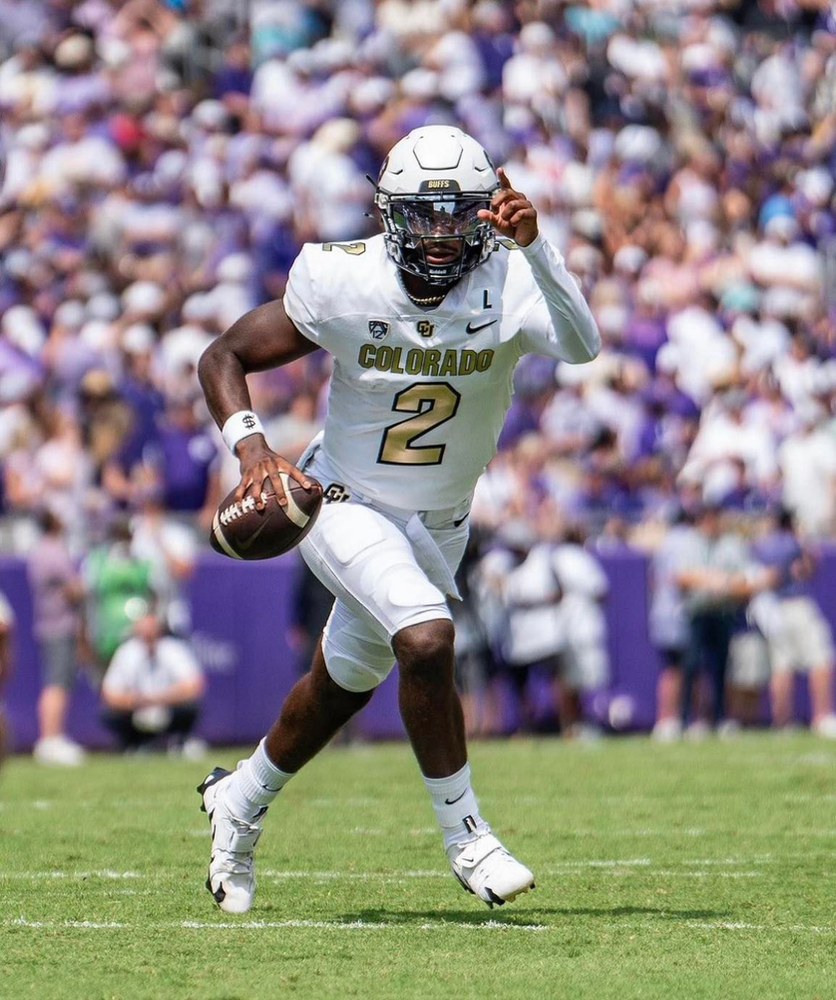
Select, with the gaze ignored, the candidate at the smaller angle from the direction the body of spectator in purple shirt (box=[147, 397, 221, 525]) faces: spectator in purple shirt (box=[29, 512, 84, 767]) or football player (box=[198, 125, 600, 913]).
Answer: the football player

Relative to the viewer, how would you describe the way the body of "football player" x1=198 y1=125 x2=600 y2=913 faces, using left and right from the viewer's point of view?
facing the viewer

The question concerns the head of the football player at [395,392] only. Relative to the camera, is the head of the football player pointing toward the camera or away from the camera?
toward the camera

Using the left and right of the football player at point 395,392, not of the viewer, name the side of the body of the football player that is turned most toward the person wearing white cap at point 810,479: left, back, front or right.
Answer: back

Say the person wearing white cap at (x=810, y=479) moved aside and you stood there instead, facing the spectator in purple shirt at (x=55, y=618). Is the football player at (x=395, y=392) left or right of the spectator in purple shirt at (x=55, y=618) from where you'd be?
left

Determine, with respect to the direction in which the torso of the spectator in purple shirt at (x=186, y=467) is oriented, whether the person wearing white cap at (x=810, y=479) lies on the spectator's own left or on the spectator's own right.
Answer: on the spectator's own left

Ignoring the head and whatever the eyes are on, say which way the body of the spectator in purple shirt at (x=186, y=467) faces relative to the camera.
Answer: toward the camera

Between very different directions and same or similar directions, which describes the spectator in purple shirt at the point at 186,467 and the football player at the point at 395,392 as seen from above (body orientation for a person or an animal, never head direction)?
same or similar directions

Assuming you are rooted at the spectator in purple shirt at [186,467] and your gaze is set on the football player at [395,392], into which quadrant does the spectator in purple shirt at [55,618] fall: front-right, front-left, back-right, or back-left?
front-right

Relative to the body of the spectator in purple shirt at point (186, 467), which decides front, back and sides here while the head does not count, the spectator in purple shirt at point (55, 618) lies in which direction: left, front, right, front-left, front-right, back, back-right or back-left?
front-right

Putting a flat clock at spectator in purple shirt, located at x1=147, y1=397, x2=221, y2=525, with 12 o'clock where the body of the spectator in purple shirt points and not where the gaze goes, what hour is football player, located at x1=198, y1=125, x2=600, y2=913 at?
The football player is roughly at 12 o'clock from the spectator in purple shirt.
